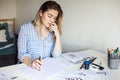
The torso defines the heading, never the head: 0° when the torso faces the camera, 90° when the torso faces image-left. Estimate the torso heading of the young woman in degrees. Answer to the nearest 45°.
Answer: approximately 315°

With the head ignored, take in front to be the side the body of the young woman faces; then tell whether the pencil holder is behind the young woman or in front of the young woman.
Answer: in front

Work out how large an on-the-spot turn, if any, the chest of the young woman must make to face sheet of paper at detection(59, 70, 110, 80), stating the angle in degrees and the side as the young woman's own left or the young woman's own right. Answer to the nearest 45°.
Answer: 0° — they already face it

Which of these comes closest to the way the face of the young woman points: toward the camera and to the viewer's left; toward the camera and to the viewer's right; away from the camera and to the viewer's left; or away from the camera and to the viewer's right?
toward the camera and to the viewer's right
